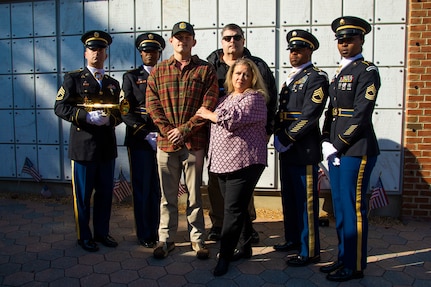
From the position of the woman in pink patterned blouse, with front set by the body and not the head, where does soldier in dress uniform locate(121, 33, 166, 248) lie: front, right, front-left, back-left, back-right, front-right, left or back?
right

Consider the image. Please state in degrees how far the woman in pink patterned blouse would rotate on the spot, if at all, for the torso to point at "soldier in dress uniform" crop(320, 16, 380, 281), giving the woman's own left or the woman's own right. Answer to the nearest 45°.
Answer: approximately 135° to the woman's own left

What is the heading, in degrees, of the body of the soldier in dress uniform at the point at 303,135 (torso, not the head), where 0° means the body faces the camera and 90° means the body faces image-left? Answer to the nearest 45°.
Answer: approximately 45°

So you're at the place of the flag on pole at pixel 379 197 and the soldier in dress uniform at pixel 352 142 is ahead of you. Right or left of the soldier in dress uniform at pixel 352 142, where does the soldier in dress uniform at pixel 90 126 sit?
right

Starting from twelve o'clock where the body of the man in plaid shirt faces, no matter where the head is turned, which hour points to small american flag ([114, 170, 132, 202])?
The small american flag is roughly at 5 o'clock from the man in plaid shirt.

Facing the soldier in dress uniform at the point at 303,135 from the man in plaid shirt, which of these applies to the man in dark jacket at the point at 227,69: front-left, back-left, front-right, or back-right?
front-left

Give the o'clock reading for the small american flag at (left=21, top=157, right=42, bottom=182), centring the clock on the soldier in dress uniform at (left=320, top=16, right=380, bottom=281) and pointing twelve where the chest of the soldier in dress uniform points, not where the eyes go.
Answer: The small american flag is roughly at 2 o'clock from the soldier in dress uniform.

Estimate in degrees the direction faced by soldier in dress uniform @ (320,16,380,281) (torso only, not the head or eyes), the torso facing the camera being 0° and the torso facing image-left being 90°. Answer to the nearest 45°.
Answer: approximately 45°

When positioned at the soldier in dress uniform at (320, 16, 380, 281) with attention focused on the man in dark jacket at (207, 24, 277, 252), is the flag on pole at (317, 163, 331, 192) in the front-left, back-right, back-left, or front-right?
front-right

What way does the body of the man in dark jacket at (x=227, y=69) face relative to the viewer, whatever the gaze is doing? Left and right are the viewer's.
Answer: facing the viewer

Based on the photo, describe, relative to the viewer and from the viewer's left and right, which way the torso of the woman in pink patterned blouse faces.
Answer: facing the viewer and to the left of the viewer

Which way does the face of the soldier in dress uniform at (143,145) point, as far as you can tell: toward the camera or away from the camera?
toward the camera

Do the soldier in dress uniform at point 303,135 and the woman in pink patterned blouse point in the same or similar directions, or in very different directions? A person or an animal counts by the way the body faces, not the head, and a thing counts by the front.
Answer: same or similar directions

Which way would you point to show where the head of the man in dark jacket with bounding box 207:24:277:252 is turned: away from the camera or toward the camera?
toward the camera

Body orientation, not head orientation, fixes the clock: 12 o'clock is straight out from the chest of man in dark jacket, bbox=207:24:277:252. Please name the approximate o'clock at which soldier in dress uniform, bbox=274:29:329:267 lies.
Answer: The soldier in dress uniform is roughly at 10 o'clock from the man in dark jacket.

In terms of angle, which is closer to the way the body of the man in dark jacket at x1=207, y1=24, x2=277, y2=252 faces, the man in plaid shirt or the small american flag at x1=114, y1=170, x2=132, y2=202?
the man in plaid shirt
